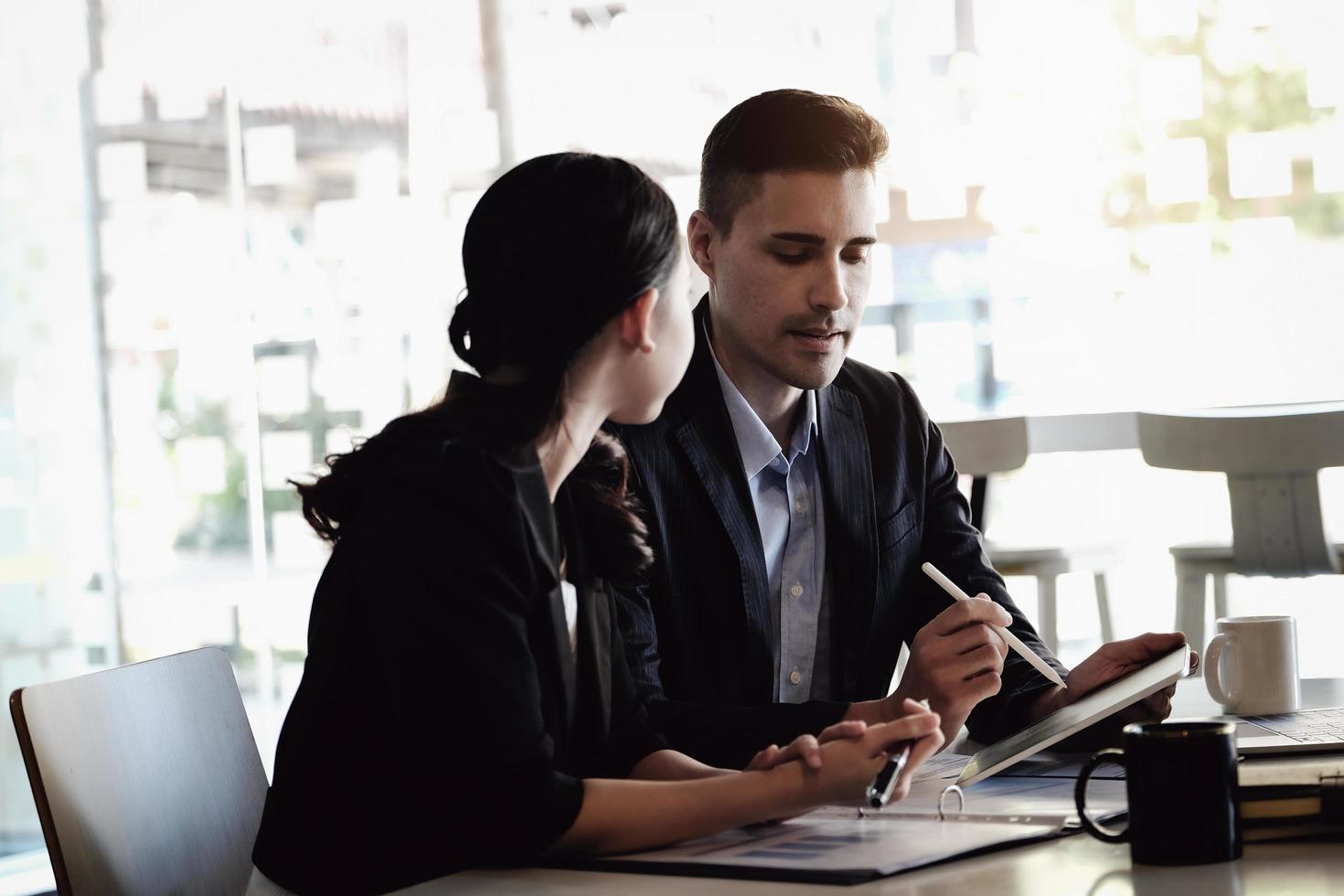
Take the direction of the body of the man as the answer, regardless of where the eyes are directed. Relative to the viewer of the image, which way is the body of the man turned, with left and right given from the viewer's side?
facing the viewer and to the right of the viewer

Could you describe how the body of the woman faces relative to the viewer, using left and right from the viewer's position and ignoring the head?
facing to the right of the viewer

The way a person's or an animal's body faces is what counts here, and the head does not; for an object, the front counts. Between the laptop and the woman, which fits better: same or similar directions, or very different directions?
very different directions

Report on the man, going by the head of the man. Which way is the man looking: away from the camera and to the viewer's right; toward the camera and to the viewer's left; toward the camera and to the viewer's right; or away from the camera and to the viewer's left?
toward the camera and to the viewer's right

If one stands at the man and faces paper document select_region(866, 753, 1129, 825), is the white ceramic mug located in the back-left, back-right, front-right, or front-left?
front-left

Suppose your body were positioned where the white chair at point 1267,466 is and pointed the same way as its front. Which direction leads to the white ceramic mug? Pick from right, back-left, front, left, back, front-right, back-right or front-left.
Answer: back

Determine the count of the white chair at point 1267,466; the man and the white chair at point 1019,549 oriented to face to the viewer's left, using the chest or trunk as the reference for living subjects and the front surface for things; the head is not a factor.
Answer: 0

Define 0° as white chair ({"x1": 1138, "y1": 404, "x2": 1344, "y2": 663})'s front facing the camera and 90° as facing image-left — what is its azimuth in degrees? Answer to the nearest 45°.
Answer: approximately 180°

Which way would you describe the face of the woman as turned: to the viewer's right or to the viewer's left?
to the viewer's right
